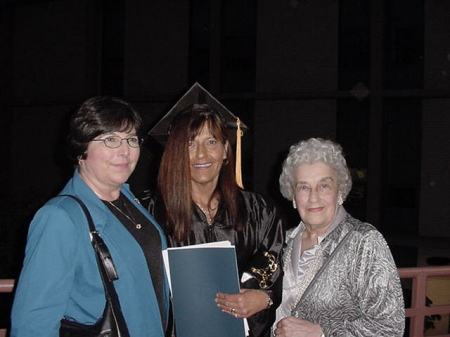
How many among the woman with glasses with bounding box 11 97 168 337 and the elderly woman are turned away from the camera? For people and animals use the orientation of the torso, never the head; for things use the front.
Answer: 0

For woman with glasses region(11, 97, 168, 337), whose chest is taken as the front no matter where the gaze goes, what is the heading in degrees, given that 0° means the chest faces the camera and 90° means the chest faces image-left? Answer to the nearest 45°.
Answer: approximately 315°

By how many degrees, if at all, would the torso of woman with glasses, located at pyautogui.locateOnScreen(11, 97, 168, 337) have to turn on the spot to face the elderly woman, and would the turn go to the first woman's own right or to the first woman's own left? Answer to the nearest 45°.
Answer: approximately 45° to the first woman's own left

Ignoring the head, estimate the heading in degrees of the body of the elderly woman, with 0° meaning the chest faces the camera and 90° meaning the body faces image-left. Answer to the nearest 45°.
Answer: approximately 45°

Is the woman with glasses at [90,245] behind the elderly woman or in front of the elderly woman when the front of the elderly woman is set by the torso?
in front
